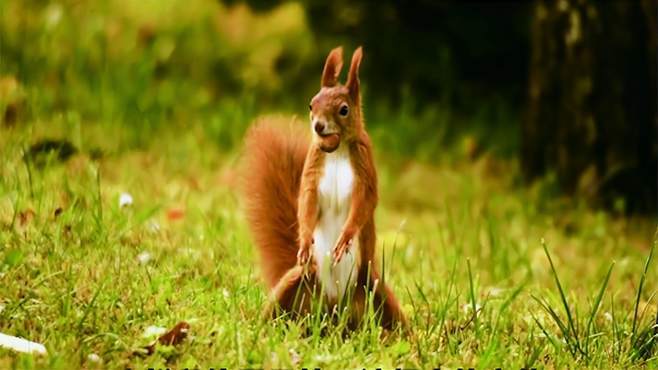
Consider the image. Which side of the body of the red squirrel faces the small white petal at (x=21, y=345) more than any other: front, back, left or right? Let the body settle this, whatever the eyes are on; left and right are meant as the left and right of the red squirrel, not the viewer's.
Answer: right

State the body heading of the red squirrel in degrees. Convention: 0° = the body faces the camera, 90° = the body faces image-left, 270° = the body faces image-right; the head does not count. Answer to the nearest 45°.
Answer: approximately 0°

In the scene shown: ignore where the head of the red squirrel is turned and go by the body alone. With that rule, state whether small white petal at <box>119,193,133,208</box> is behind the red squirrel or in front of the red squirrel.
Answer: behind

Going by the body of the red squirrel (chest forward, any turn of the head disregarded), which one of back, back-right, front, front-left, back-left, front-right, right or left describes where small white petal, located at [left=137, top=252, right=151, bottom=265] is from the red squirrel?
back-right

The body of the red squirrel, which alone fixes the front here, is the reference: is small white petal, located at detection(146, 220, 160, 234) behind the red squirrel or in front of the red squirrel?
behind
